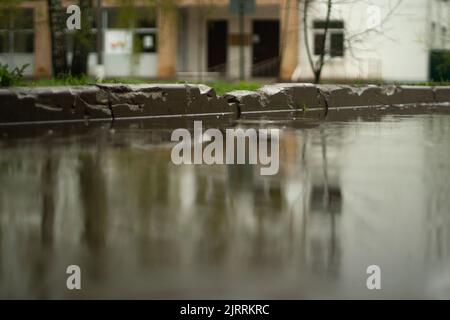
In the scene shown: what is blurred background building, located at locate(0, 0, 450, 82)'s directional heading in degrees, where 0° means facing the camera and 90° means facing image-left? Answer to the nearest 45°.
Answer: approximately 0°

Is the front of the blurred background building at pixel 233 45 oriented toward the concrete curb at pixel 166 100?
yes
